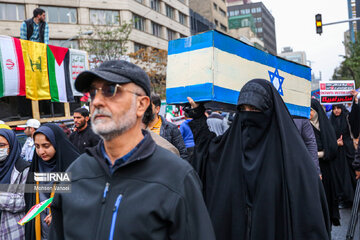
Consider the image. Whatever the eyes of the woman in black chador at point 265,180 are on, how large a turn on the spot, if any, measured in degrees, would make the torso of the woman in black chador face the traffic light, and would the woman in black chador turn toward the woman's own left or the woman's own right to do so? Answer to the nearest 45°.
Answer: approximately 135° to the woman's own right

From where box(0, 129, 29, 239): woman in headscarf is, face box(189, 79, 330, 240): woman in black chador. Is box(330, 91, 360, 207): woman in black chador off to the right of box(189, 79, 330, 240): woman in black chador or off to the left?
left

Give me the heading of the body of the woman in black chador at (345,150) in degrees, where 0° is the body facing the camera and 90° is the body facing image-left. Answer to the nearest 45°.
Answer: approximately 45°

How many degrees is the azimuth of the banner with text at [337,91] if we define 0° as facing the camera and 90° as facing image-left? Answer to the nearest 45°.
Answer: approximately 0°

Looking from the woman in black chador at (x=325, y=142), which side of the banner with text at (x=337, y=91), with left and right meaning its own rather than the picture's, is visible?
front

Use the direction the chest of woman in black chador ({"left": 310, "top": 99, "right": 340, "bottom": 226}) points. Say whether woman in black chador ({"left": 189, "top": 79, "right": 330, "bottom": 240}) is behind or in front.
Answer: in front

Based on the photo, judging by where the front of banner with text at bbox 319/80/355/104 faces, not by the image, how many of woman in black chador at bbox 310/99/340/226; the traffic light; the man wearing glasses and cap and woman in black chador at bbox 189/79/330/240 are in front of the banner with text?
3

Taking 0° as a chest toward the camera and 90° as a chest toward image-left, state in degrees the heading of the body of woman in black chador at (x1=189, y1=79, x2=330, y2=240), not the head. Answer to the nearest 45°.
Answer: approximately 45°

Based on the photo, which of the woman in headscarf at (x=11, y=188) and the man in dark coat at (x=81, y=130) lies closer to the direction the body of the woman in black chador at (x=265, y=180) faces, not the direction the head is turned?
the woman in headscarf

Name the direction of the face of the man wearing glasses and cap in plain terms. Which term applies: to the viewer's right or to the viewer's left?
to the viewer's left

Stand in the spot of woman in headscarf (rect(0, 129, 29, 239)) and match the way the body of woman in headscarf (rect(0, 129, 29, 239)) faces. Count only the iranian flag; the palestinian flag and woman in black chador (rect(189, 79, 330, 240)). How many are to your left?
1

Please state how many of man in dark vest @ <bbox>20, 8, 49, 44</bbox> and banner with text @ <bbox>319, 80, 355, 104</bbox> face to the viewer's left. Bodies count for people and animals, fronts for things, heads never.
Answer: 0

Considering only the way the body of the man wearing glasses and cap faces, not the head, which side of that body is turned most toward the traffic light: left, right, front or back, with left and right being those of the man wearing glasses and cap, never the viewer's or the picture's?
back
